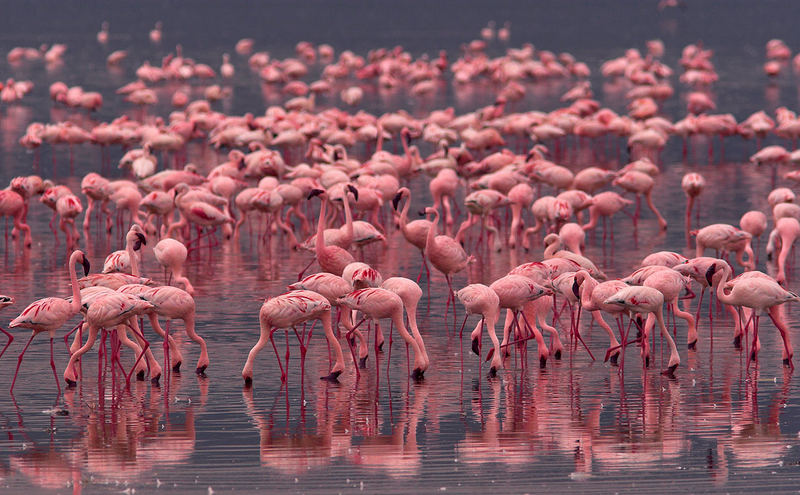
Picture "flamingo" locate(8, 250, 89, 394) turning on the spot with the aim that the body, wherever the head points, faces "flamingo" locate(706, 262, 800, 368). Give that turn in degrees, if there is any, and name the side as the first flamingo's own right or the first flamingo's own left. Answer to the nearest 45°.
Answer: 0° — it already faces it

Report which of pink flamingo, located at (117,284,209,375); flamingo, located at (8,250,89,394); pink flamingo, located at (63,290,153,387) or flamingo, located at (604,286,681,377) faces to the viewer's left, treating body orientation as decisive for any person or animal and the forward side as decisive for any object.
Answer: pink flamingo, located at (63,290,153,387)

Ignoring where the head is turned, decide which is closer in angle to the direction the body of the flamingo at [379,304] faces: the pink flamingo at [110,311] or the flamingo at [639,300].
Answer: the flamingo

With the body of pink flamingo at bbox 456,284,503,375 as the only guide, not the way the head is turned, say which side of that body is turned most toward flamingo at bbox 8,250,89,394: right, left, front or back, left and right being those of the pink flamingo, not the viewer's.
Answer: right

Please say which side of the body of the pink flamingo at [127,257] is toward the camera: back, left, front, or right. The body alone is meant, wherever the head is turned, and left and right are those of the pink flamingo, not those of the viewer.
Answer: right

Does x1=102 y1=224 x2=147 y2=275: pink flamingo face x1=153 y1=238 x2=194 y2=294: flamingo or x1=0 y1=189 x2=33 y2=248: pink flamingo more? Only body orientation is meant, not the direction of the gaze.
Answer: the flamingo

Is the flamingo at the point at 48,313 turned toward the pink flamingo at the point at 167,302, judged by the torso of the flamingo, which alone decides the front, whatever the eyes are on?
yes

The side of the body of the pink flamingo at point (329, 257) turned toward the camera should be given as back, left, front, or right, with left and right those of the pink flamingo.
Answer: left

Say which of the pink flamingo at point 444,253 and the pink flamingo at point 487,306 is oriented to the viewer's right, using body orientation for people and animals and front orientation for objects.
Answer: the pink flamingo at point 487,306

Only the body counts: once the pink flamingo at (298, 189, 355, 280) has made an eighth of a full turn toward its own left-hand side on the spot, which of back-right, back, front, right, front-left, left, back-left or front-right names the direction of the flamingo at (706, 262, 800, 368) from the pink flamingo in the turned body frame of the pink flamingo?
left

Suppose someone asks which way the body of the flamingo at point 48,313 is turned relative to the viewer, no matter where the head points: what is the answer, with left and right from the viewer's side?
facing to the right of the viewer

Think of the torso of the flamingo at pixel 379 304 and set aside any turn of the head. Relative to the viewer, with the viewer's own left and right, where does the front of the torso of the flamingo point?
facing to the right of the viewer

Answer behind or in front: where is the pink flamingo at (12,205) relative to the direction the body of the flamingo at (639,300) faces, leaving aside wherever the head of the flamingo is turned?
behind
